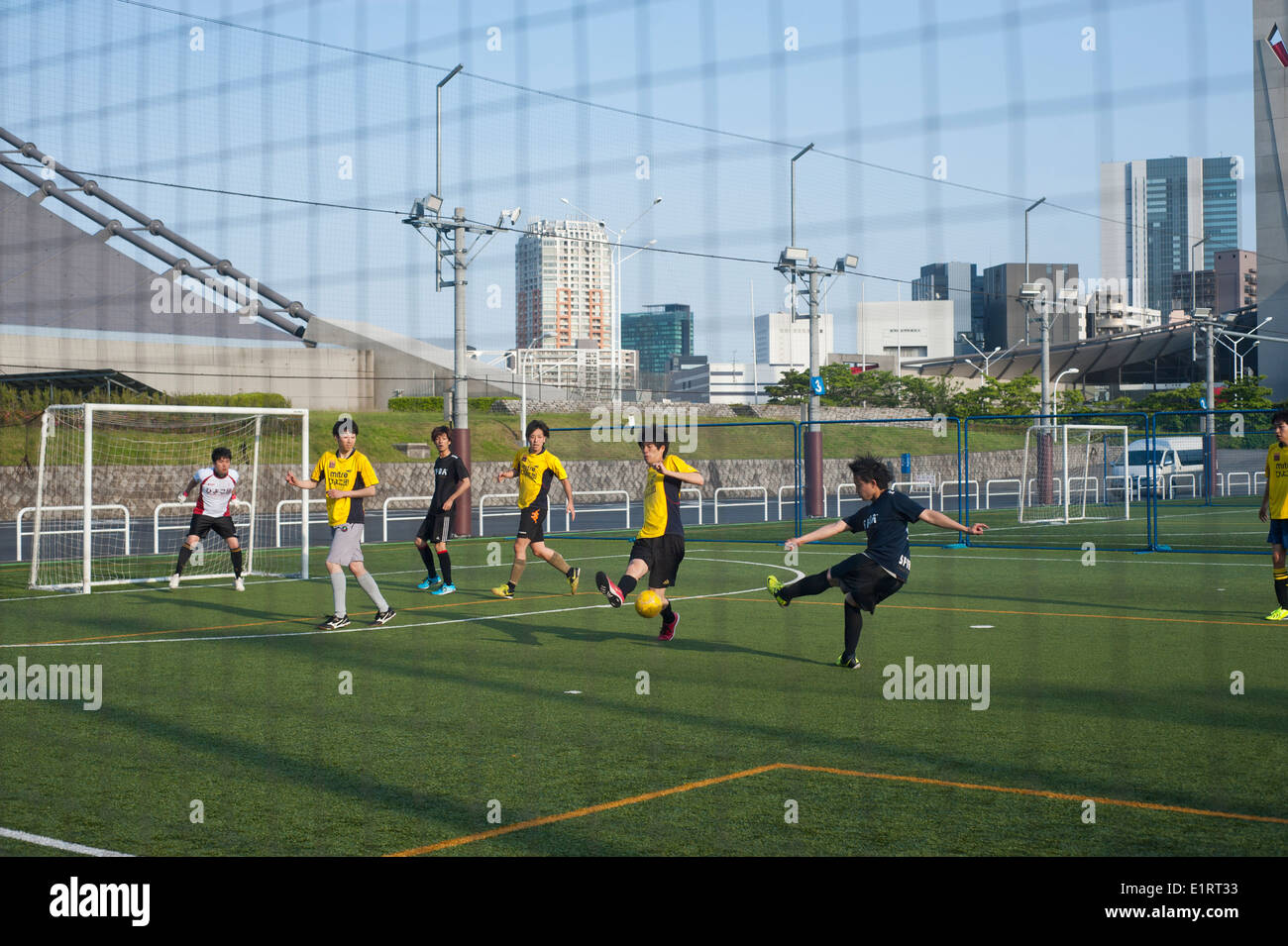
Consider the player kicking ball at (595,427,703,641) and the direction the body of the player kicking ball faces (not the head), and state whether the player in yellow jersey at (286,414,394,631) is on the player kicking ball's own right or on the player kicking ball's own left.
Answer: on the player kicking ball's own right

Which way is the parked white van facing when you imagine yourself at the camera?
facing the viewer and to the left of the viewer

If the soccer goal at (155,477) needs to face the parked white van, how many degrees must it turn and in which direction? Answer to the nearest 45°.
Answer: approximately 45° to its left

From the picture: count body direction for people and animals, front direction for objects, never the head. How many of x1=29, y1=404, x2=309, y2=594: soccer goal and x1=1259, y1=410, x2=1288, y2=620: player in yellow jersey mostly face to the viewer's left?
0

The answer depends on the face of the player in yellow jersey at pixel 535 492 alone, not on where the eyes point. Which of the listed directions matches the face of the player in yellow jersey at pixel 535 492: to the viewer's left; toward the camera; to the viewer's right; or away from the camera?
toward the camera

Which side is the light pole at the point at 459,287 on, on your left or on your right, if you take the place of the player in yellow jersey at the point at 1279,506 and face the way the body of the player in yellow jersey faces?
on your right

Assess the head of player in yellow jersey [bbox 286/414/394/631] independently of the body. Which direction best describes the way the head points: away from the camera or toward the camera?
toward the camera

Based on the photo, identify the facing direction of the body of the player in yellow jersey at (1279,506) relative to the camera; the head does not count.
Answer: toward the camera

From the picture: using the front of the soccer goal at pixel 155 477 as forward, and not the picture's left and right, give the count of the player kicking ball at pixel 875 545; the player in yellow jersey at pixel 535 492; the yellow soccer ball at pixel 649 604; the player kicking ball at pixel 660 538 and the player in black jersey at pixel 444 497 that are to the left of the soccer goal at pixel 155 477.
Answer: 0

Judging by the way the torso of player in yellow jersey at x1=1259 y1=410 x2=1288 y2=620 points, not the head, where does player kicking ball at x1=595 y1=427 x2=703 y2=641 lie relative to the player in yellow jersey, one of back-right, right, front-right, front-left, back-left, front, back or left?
front-right
